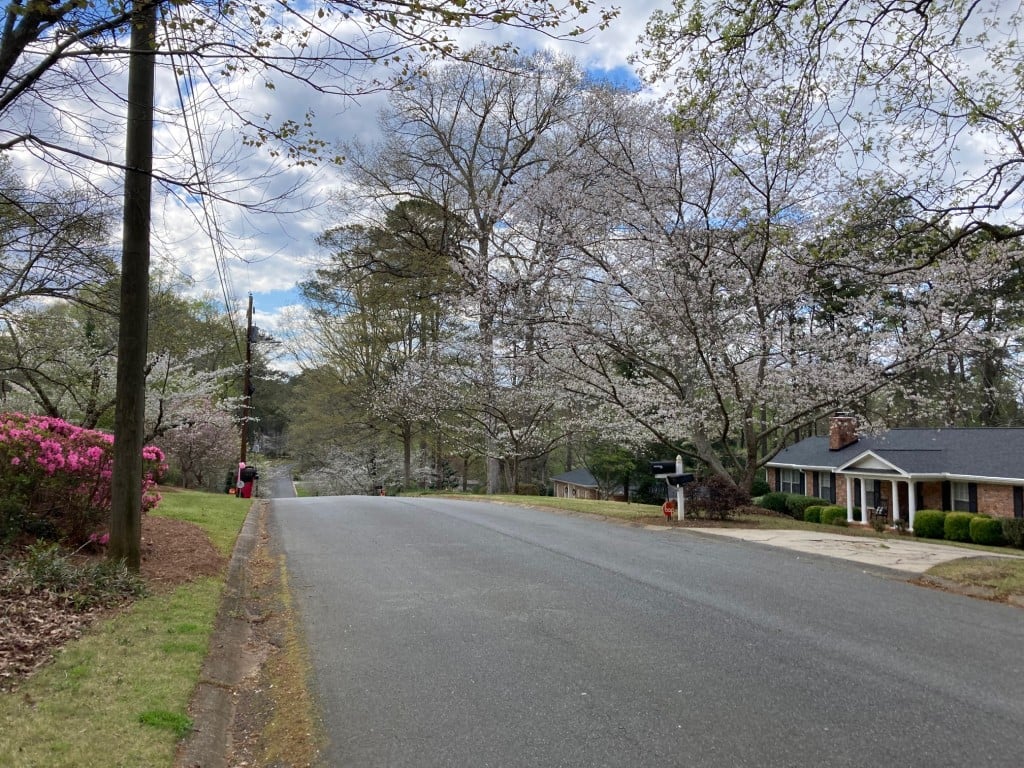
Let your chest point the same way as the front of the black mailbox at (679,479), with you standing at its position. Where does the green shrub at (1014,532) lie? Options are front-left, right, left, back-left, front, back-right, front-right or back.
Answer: back

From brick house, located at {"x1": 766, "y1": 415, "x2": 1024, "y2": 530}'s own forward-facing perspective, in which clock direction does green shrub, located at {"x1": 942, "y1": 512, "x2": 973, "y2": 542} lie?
The green shrub is roughly at 10 o'clock from the brick house.

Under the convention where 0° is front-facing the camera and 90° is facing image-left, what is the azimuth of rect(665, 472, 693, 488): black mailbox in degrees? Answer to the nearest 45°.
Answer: approximately 45°

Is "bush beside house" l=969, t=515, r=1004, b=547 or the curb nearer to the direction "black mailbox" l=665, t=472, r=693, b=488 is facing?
the curb

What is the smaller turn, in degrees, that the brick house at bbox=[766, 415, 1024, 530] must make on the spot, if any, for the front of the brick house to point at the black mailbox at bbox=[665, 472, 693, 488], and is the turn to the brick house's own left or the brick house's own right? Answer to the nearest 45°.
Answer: approximately 45° to the brick house's own left

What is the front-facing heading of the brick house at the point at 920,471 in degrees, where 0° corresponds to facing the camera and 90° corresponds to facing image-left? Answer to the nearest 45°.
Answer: approximately 45°

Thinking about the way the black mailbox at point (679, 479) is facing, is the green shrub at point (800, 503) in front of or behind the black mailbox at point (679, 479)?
behind

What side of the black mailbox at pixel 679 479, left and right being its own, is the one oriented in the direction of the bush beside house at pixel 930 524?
back

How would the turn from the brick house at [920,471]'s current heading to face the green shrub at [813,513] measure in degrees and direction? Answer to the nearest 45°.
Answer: approximately 45° to its right

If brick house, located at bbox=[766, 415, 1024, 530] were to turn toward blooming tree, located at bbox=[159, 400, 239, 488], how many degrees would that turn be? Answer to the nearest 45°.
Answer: approximately 45° to its right

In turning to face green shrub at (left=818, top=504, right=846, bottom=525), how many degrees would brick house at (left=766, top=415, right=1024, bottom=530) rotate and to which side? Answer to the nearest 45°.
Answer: approximately 45° to its right

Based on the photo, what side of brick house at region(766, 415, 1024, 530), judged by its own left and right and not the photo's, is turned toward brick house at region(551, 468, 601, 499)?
right
